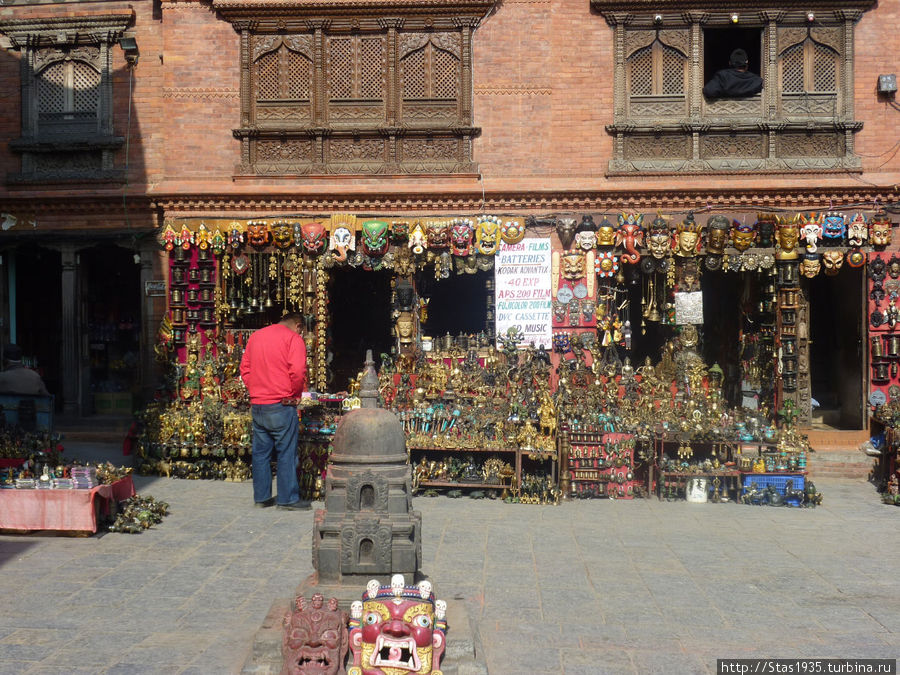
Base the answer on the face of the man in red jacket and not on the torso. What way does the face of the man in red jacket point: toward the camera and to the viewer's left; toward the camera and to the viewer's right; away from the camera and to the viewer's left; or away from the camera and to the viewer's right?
away from the camera and to the viewer's right

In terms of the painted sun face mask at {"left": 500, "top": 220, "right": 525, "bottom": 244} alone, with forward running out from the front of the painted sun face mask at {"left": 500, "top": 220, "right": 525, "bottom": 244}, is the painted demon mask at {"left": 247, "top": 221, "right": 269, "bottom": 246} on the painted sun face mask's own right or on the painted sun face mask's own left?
on the painted sun face mask's own right

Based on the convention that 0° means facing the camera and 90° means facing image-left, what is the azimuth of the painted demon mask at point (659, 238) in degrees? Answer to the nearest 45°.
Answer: approximately 0°

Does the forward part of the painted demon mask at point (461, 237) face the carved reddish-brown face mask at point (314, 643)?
yes

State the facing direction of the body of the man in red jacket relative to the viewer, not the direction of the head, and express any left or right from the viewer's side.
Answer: facing away from the viewer and to the right of the viewer

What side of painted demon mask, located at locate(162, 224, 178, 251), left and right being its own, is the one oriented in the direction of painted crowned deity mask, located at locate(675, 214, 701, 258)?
left

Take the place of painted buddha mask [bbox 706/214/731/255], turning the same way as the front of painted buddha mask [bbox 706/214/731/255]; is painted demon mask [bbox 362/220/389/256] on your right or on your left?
on your right

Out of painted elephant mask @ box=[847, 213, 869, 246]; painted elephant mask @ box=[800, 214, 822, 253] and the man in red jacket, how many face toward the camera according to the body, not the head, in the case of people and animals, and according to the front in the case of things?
2

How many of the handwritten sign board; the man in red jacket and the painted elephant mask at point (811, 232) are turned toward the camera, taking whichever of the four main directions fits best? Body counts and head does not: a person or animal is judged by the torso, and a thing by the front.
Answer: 2

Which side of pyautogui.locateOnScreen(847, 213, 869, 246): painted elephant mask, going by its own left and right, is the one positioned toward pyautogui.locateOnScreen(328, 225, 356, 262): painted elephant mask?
right
